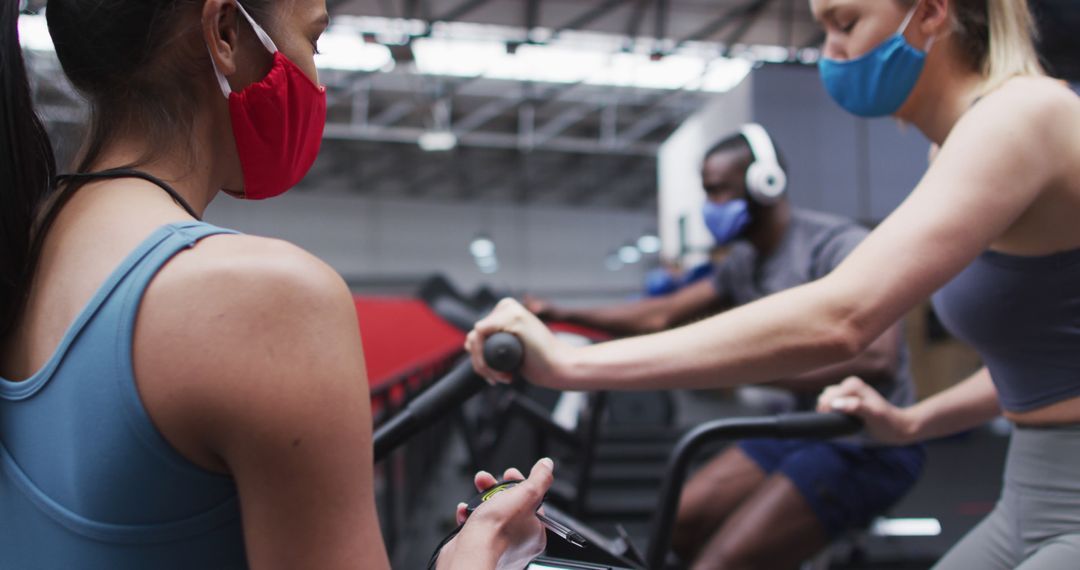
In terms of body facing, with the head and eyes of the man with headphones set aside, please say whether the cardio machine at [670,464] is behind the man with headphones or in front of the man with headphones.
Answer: in front

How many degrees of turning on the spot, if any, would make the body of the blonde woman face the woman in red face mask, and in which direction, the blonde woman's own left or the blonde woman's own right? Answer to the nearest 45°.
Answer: approximately 45° to the blonde woman's own left

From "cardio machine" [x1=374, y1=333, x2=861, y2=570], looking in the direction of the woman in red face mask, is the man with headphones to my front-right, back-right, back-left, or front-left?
back-right

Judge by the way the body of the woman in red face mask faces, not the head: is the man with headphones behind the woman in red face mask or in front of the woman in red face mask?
in front

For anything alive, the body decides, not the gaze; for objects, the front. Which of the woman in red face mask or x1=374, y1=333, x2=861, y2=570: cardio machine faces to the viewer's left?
the cardio machine

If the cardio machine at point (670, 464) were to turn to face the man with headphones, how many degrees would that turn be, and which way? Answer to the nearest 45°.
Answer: approximately 90° to its right

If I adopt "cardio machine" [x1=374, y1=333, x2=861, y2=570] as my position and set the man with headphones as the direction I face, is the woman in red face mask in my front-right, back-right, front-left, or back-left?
back-left

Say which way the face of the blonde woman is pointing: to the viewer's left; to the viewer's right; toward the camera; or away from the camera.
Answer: to the viewer's left

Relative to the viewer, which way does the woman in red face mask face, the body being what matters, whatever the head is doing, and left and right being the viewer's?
facing away from the viewer and to the right of the viewer

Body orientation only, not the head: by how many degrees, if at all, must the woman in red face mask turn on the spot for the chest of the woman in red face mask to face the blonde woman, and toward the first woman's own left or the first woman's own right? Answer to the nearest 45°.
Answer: approximately 45° to the first woman's own right

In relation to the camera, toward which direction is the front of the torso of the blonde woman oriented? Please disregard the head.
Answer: to the viewer's left

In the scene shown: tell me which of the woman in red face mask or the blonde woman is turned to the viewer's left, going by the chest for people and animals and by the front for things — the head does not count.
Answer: the blonde woman

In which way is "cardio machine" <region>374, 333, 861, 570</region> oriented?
to the viewer's left
